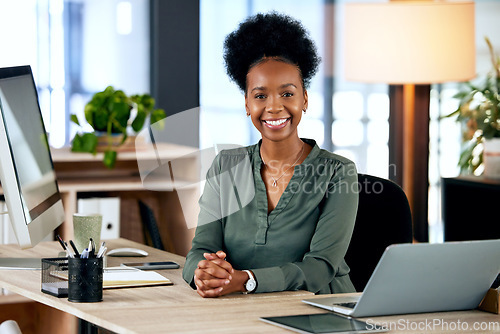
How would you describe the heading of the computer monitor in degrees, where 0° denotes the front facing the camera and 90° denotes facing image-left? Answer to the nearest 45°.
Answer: approximately 315°

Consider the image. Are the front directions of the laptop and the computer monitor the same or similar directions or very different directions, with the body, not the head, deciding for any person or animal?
very different directions

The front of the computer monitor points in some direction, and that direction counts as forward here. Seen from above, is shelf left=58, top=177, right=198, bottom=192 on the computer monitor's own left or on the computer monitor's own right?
on the computer monitor's own left

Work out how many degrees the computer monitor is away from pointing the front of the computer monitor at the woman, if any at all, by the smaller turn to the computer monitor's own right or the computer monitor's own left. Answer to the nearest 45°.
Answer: approximately 45° to the computer monitor's own left

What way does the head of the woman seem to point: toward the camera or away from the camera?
toward the camera

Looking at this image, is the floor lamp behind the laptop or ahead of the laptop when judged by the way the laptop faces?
ahead

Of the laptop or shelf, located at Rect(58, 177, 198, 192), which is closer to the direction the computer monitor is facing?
the laptop

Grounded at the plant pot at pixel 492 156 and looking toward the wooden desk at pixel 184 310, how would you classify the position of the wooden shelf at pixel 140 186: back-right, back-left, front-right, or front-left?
front-right

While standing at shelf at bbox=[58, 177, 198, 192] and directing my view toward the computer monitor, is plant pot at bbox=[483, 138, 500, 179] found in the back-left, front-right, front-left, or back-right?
back-left

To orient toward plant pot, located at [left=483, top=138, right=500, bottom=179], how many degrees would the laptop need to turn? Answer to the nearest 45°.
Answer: approximately 45° to its right

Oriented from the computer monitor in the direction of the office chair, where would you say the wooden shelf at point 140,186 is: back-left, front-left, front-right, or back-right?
front-left

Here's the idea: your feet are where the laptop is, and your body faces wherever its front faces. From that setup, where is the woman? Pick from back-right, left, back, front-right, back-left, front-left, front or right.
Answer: front

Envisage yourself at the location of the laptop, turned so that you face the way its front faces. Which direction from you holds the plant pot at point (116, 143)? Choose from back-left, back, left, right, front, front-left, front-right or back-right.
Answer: front

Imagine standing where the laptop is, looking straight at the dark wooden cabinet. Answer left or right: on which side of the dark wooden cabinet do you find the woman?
left

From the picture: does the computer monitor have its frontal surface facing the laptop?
yes

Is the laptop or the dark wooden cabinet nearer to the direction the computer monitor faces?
the laptop

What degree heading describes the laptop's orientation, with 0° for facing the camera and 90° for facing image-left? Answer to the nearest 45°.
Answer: approximately 135°
